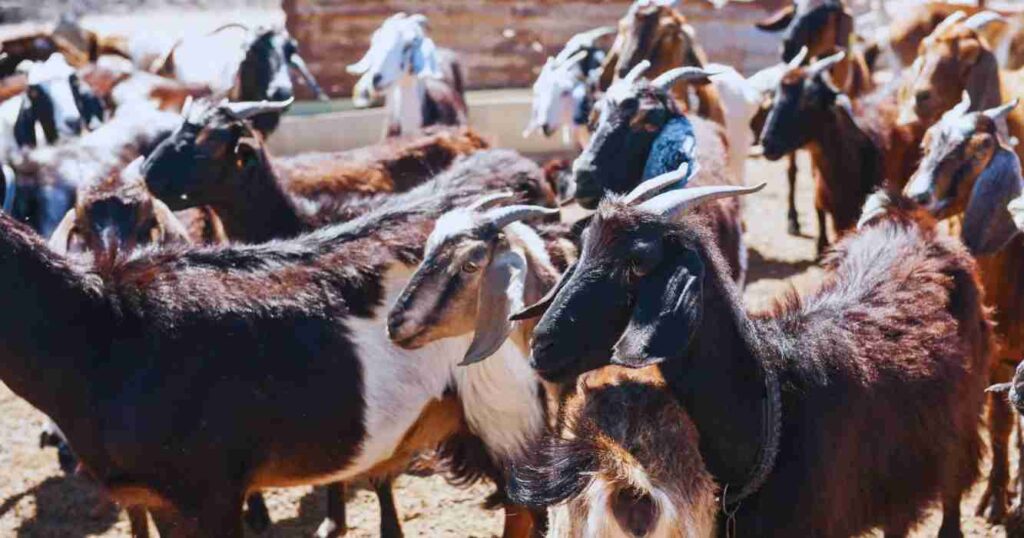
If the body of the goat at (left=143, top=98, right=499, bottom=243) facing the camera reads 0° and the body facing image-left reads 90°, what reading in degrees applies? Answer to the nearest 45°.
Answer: approximately 90°

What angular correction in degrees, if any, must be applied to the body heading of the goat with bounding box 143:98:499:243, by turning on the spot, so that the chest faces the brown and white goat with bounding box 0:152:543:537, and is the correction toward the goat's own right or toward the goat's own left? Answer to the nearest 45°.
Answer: approximately 90° to the goat's own left

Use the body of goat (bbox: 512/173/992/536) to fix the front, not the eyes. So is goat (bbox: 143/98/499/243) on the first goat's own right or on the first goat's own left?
on the first goat's own right

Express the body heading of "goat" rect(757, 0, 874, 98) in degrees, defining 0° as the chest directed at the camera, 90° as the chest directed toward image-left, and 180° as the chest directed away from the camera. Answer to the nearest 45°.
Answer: approximately 45°
